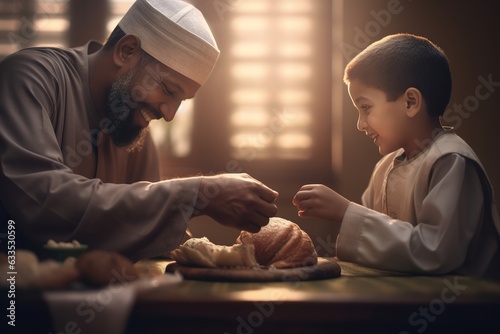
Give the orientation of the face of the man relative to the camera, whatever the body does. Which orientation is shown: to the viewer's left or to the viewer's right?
to the viewer's right

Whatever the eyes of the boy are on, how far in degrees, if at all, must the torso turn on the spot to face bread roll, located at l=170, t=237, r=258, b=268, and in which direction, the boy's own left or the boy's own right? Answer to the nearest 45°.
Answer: approximately 45° to the boy's own left

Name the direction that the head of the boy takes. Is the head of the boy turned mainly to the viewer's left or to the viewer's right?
to the viewer's left

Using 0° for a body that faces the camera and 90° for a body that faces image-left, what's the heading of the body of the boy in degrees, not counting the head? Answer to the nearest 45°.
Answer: approximately 90°

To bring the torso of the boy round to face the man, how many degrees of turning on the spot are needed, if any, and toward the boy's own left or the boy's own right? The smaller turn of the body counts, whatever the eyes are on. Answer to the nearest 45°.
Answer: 0° — they already face them

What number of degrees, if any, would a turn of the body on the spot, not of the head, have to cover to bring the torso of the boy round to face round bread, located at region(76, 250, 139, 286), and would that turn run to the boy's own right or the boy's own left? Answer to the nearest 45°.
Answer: approximately 45° to the boy's own left

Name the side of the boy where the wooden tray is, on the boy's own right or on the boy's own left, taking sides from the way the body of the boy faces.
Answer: on the boy's own left
